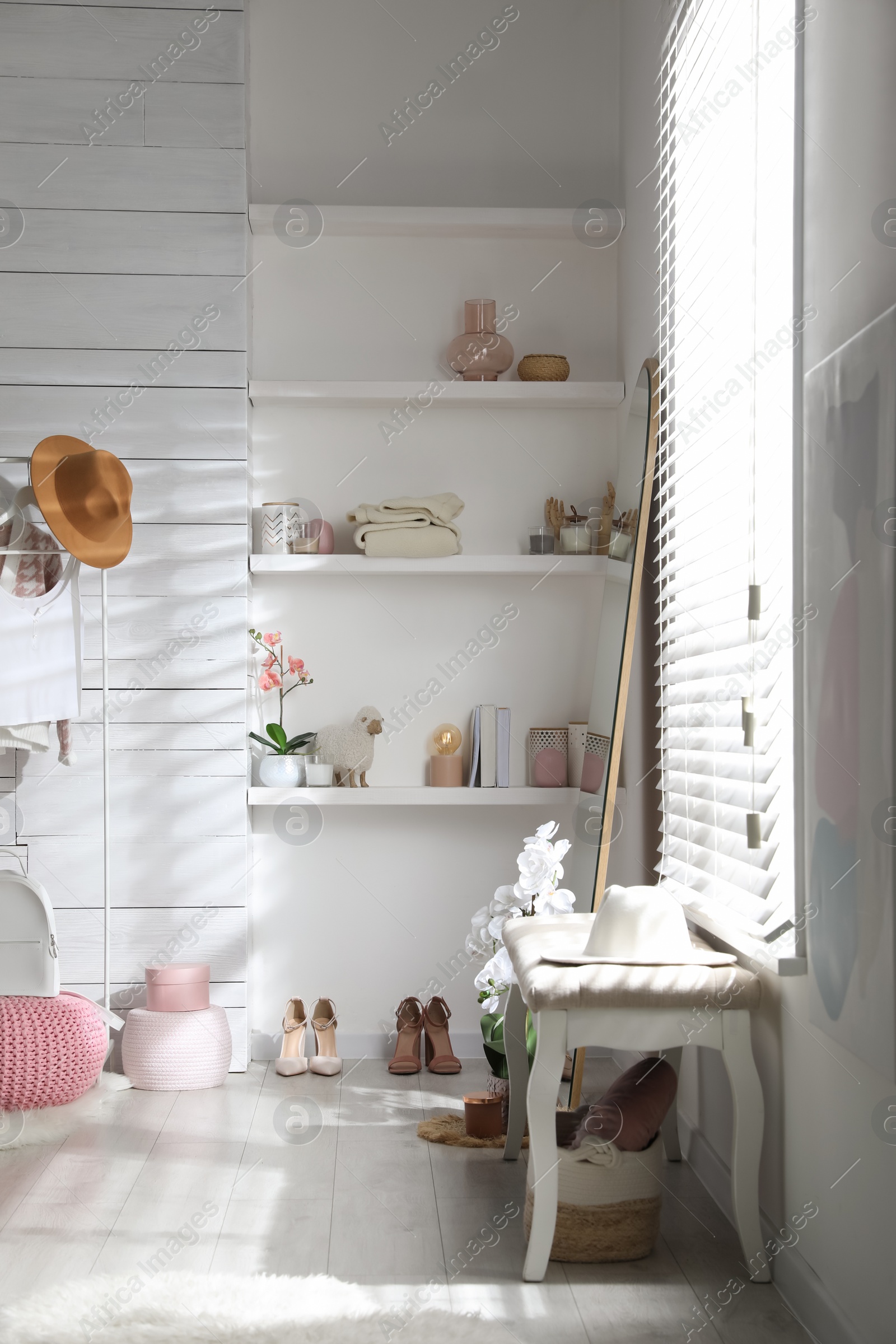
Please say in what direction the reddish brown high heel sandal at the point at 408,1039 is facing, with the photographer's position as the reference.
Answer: facing the viewer

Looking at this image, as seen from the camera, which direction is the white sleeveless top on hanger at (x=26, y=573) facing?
toward the camera

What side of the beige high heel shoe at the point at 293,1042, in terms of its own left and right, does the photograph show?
front

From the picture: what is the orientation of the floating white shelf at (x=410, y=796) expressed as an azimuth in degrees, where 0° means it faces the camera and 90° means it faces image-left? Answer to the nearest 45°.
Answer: approximately 0°

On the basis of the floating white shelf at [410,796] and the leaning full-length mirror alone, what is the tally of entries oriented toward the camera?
1

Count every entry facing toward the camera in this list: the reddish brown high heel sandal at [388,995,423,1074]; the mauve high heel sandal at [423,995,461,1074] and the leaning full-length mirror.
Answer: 2

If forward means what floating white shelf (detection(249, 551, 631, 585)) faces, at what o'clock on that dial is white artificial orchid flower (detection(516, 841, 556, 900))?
The white artificial orchid flower is roughly at 11 o'clock from the floating white shelf.

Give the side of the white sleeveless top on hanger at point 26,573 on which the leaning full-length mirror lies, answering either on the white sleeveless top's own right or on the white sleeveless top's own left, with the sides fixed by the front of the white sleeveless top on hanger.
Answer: on the white sleeveless top's own left

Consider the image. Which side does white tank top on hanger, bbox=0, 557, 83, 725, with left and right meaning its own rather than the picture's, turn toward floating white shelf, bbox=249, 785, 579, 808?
left

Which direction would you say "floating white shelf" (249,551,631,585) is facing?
toward the camera

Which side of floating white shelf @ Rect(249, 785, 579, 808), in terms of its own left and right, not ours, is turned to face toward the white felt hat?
front

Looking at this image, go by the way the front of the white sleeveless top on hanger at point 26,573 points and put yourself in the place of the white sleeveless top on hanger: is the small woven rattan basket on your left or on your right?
on your left

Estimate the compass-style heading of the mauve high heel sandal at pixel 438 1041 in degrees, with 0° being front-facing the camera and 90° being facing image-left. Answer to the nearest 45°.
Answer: approximately 0°
